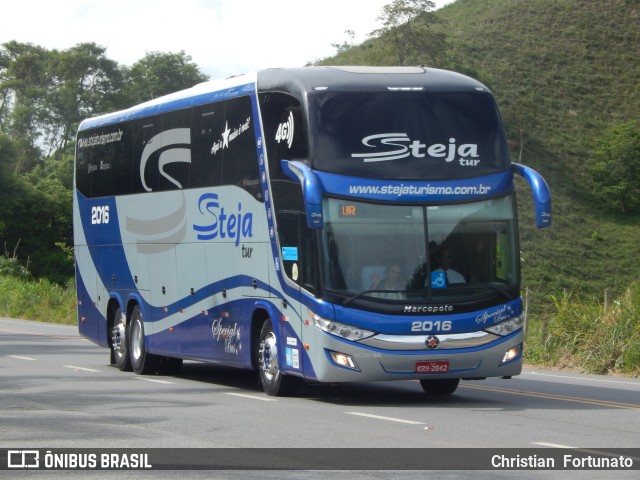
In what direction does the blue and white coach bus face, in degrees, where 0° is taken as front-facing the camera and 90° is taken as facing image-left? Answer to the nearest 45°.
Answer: approximately 315°
